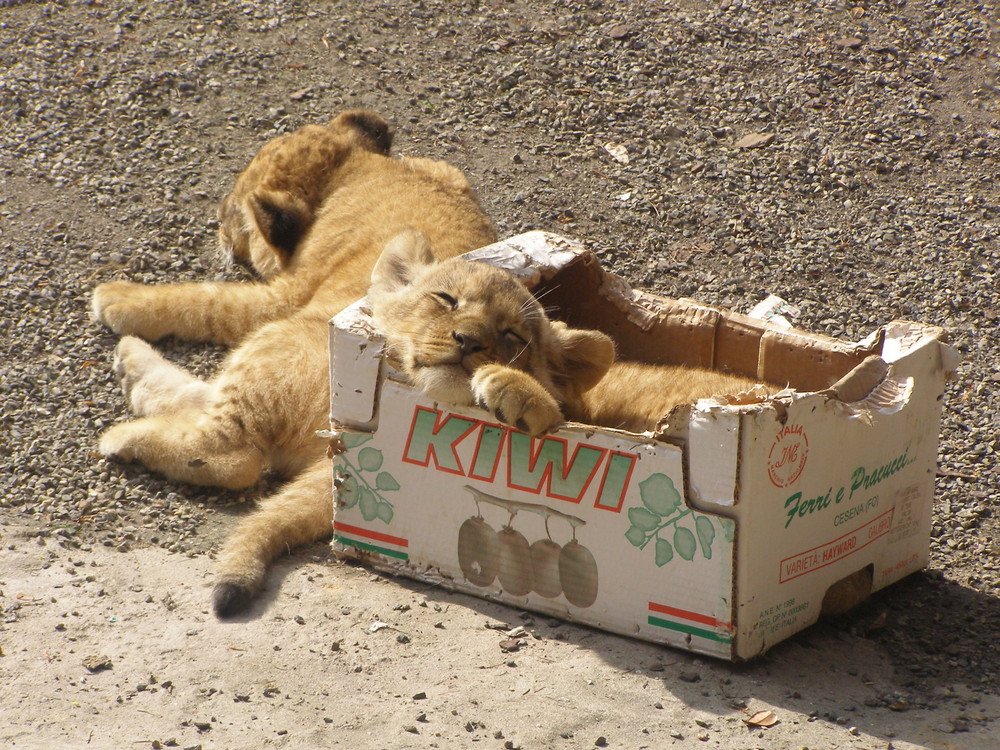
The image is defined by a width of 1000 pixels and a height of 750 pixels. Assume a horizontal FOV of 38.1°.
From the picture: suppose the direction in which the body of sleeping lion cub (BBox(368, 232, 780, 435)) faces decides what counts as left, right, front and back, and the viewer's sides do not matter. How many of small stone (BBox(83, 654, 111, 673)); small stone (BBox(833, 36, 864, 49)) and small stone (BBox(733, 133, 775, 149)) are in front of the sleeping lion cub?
1

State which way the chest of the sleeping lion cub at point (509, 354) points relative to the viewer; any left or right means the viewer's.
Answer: facing the viewer and to the left of the viewer

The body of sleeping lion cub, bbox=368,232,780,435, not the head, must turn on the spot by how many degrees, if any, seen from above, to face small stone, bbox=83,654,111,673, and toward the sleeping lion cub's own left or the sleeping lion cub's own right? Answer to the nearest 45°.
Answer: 0° — it already faces it

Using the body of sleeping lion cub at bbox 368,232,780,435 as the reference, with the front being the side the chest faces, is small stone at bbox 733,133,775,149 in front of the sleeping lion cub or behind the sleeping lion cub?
behind
